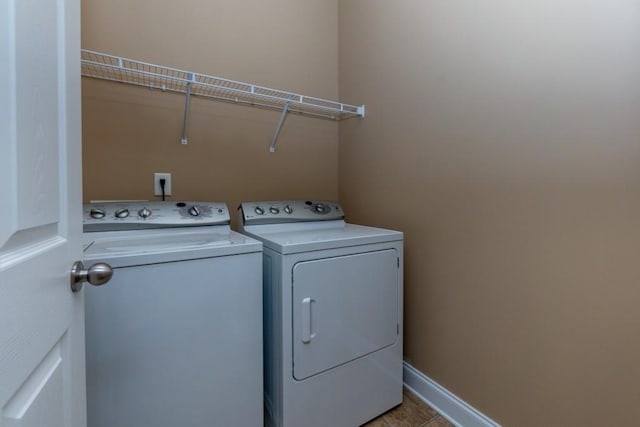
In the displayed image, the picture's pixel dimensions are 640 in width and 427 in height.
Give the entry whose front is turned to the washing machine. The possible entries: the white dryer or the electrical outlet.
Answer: the electrical outlet

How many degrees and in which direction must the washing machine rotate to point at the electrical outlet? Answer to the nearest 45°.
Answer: approximately 180°

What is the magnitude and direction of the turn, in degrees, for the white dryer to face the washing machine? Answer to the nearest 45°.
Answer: approximately 90° to its right

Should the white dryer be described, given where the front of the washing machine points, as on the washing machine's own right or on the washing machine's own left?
on the washing machine's own left

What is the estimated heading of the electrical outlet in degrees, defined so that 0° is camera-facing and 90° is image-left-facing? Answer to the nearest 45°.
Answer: approximately 0°

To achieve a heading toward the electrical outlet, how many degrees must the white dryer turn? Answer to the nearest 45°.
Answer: approximately 135° to its right

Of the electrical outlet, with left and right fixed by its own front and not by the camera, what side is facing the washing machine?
front

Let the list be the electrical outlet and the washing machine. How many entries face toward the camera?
2

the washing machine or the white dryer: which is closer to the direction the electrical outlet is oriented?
the washing machine

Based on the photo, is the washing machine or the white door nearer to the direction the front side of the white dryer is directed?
the white door

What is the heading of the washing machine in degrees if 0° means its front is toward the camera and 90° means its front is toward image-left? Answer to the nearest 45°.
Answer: approximately 0°
